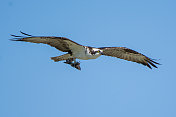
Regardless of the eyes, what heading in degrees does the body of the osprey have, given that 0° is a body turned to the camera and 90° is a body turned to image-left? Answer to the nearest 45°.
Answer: approximately 315°
